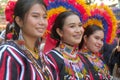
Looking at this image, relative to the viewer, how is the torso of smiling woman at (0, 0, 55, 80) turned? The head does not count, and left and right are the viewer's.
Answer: facing the viewer and to the right of the viewer

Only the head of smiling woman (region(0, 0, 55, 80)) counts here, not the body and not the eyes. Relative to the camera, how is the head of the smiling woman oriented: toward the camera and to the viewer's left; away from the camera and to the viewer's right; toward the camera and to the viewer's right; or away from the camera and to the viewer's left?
toward the camera and to the viewer's right
